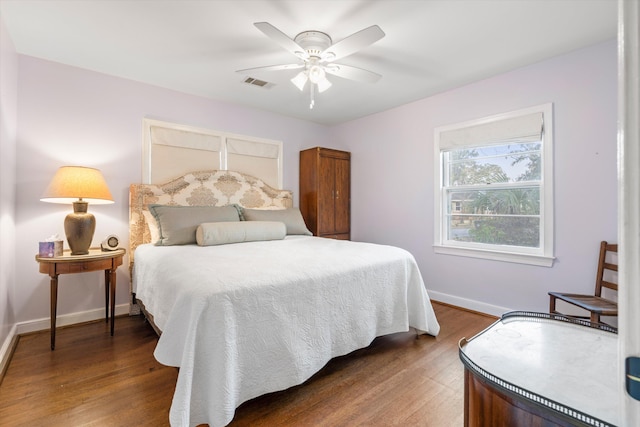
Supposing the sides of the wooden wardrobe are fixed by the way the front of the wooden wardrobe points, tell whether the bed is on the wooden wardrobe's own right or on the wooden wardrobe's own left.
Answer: on the wooden wardrobe's own right

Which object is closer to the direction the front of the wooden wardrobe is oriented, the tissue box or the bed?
the bed

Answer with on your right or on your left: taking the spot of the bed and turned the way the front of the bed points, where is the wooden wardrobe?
on your left

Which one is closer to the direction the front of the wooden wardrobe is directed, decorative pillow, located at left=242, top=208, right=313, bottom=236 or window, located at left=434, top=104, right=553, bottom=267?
the window

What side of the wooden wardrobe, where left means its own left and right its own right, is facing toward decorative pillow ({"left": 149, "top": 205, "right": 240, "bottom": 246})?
right

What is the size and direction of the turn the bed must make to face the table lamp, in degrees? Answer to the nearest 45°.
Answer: approximately 180°

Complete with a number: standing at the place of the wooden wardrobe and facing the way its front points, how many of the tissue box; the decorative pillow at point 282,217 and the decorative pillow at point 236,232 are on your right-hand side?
3

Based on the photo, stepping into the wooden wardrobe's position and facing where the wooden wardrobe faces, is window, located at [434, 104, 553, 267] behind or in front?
in front

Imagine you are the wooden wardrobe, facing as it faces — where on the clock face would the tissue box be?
The tissue box is roughly at 3 o'clock from the wooden wardrobe.

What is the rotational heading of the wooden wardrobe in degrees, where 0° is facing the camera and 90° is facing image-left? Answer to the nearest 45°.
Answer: approximately 315°

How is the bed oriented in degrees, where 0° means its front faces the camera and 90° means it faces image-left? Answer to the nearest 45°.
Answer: approximately 315°

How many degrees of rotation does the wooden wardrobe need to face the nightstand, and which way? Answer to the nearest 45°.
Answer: approximately 90° to its right

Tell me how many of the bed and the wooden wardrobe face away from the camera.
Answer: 0
